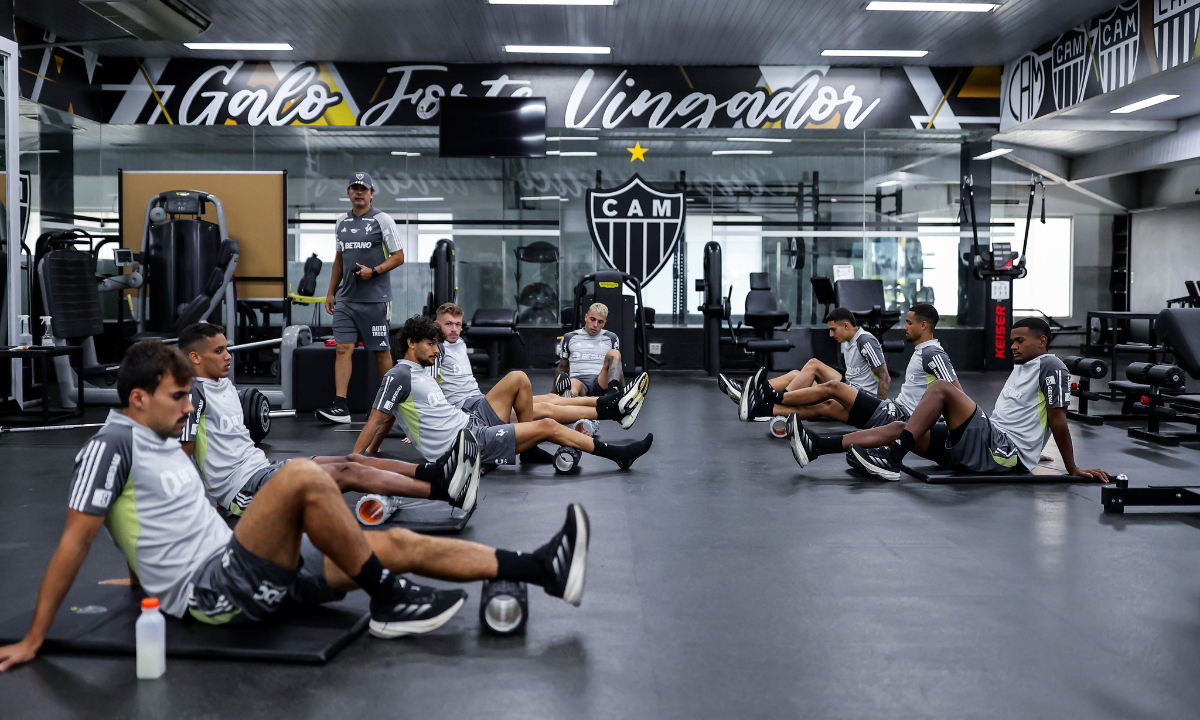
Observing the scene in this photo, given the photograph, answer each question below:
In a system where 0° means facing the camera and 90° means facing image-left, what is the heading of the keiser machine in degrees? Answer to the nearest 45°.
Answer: approximately 0°

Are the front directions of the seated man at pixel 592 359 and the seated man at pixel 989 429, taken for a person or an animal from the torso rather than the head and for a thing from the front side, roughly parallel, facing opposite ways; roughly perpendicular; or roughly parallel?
roughly perpendicular

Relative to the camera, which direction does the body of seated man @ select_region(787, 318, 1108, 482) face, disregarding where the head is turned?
to the viewer's left

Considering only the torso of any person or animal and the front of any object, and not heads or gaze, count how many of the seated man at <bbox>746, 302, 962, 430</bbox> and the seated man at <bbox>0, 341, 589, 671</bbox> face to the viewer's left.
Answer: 1

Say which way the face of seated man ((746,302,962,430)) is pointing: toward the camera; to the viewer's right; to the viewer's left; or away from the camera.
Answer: to the viewer's left

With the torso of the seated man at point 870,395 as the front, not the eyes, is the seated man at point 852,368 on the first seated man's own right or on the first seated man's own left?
on the first seated man's own right

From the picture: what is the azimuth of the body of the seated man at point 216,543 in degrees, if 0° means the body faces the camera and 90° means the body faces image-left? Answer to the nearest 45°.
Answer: approximately 270°

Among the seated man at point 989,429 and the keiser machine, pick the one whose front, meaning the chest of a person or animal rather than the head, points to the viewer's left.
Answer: the seated man

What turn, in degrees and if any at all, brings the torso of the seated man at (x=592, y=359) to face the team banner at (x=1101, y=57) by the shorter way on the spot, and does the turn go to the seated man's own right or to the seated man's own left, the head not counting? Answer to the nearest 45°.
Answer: approximately 135° to the seated man's own left

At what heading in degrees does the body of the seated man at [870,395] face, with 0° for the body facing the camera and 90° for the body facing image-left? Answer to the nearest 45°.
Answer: approximately 90°

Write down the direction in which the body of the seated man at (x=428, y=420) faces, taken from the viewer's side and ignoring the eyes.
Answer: to the viewer's right
